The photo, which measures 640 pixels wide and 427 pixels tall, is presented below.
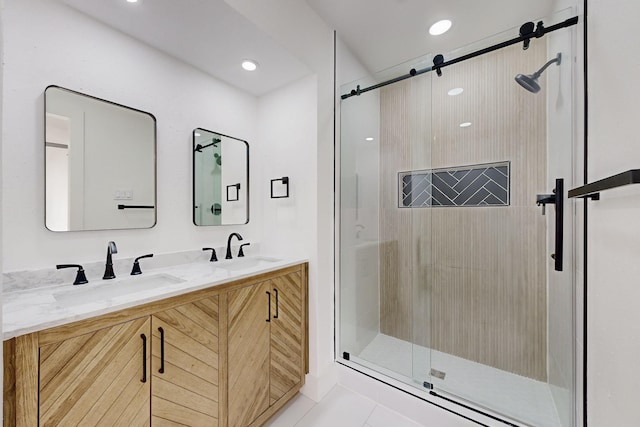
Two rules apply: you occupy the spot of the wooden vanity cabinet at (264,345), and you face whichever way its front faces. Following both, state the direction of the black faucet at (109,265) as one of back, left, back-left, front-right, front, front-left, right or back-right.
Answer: back-right

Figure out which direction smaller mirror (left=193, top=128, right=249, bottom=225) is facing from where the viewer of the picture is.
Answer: facing the viewer and to the right of the viewer

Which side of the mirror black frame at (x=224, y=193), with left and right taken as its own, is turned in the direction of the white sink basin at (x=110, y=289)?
right

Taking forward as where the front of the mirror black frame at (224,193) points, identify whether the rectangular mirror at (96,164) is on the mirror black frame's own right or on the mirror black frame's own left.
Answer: on the mirror black frame's own right
